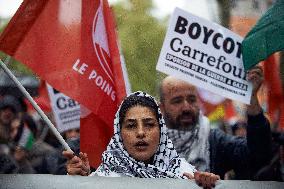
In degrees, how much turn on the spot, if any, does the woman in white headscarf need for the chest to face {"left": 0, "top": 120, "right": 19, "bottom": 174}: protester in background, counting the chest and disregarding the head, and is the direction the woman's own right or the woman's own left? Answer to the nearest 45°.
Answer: approximately 135° to the woman's own right

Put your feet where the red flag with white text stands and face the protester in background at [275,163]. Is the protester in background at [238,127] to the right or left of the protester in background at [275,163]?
left

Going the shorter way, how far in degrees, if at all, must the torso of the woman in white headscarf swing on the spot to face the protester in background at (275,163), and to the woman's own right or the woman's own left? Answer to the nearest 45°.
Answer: approximately 135° to the woman's own left

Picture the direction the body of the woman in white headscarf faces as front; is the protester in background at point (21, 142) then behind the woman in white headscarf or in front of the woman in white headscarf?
behind

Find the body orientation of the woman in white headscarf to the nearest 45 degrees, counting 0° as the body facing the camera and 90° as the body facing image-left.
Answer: approximately 0°

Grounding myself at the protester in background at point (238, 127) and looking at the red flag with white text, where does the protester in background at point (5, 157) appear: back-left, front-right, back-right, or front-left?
front-right

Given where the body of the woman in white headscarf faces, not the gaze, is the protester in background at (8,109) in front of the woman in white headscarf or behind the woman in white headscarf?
behind

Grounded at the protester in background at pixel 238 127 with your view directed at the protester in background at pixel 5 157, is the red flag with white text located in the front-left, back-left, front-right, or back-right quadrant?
front-left

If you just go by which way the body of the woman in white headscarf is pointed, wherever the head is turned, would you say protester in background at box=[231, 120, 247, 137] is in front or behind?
behind

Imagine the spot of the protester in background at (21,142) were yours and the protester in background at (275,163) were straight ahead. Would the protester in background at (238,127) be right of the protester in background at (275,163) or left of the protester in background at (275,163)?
left

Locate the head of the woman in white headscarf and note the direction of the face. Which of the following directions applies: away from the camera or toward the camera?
toward the camera
